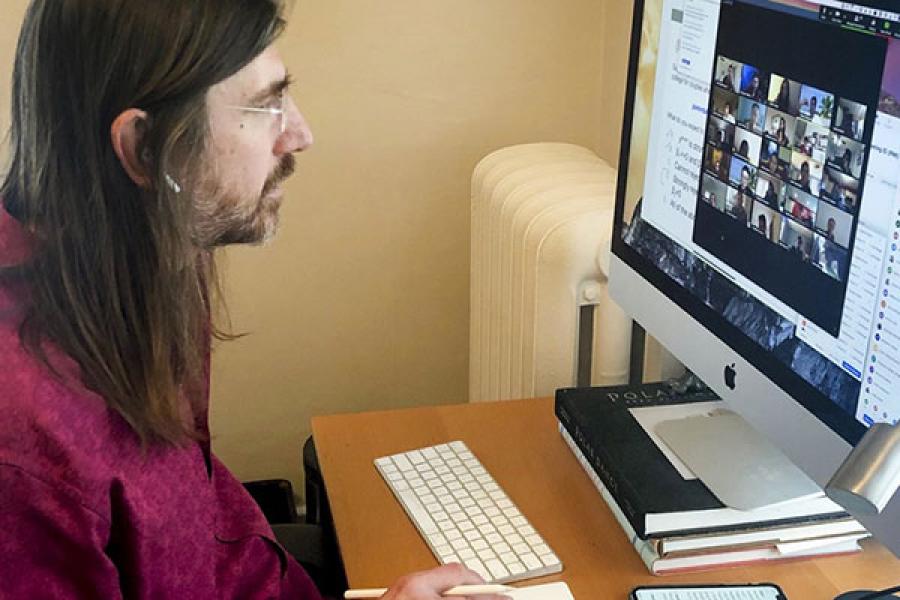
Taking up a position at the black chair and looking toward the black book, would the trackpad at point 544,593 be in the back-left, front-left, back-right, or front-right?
front-right

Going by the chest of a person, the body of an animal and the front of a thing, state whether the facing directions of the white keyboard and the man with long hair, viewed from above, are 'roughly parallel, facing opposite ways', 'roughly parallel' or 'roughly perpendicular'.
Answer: roughly parallel, facing opposite ways

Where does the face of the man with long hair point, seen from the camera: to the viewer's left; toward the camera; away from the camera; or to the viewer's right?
to the viewer's right

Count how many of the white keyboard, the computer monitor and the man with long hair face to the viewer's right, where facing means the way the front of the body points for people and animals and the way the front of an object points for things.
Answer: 1

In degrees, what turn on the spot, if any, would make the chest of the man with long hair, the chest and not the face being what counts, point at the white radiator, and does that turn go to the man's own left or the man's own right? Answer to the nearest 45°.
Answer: approximately 45° to the man's own left

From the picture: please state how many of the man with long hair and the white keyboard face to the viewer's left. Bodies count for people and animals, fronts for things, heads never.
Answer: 1

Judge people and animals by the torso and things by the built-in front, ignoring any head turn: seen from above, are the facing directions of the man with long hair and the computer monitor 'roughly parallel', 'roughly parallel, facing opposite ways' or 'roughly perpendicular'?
roughly parallel, facing opposite ways

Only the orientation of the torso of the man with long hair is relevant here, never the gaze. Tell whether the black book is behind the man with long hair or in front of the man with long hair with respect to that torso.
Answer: in front

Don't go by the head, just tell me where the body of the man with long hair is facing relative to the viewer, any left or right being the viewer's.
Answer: facing to the right of the viewer

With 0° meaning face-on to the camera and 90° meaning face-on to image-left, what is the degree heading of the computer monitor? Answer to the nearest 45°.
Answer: approximately 45°

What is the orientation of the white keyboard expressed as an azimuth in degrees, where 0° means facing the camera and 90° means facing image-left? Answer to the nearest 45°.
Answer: approximately 90°
